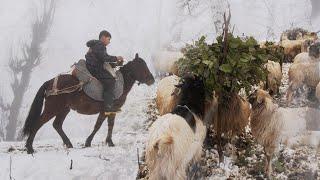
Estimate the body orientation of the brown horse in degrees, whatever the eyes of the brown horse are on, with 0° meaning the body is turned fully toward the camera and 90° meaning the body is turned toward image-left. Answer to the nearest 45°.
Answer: approximately 270°

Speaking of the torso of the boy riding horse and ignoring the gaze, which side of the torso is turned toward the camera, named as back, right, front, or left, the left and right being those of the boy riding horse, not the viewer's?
right
